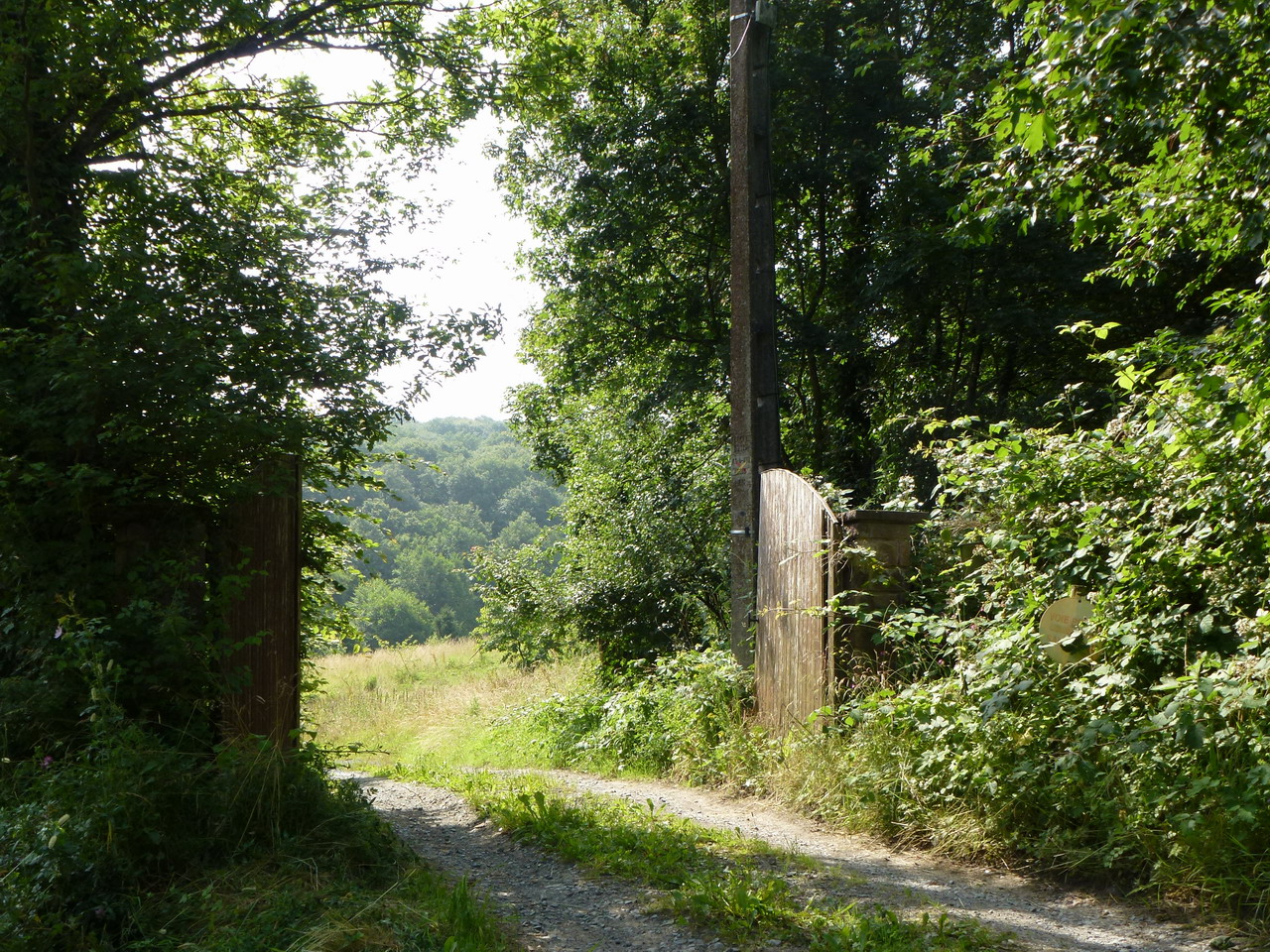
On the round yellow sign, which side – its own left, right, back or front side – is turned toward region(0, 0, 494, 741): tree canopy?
right

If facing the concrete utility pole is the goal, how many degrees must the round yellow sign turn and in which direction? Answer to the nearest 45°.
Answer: approximately 135° to its right

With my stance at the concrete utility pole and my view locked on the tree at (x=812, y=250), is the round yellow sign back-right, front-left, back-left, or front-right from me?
back-right

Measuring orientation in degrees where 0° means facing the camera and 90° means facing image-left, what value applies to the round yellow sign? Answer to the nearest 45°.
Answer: approximately 0°

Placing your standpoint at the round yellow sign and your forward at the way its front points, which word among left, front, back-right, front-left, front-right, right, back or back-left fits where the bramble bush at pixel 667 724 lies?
back-right

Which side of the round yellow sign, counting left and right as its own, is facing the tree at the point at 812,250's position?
back

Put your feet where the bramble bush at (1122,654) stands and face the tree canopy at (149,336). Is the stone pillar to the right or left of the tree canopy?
right

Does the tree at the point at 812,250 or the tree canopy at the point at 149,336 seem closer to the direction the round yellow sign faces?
the tree canopy

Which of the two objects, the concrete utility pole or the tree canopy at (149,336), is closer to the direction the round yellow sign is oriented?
the tree canopy

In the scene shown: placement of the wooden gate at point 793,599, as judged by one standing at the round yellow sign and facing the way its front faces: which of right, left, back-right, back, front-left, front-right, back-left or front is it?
back-right

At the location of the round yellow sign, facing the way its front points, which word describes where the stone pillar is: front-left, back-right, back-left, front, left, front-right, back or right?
back-right
